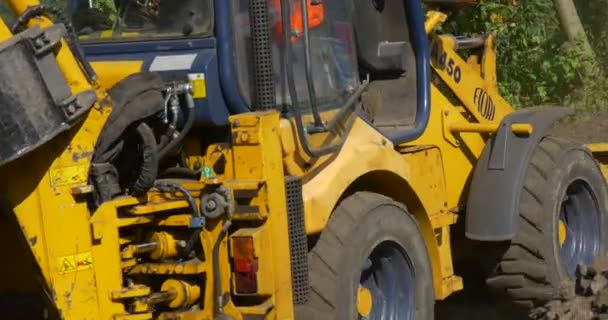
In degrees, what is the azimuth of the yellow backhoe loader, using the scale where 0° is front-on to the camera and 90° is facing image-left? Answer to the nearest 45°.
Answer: approximately 225°

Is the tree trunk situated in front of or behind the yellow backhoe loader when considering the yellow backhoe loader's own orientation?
in front
